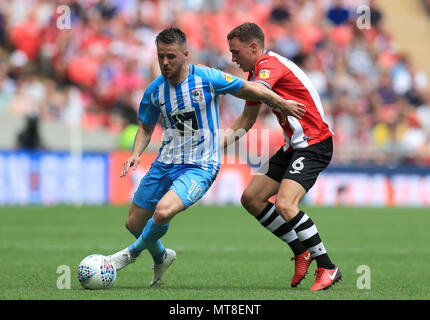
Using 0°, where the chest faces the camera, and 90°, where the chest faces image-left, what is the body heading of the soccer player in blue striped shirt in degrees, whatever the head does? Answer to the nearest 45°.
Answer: approximately 45°

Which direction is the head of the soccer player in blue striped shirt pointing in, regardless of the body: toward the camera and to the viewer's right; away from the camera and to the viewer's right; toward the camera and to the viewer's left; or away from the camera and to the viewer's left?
toward the camera and to the viewer's left

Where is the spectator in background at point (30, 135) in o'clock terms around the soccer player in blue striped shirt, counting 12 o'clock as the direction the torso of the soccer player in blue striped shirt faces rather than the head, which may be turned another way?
The spectator in background is roughly at 4 o'clock from the soccer player in blue striped shirt.
